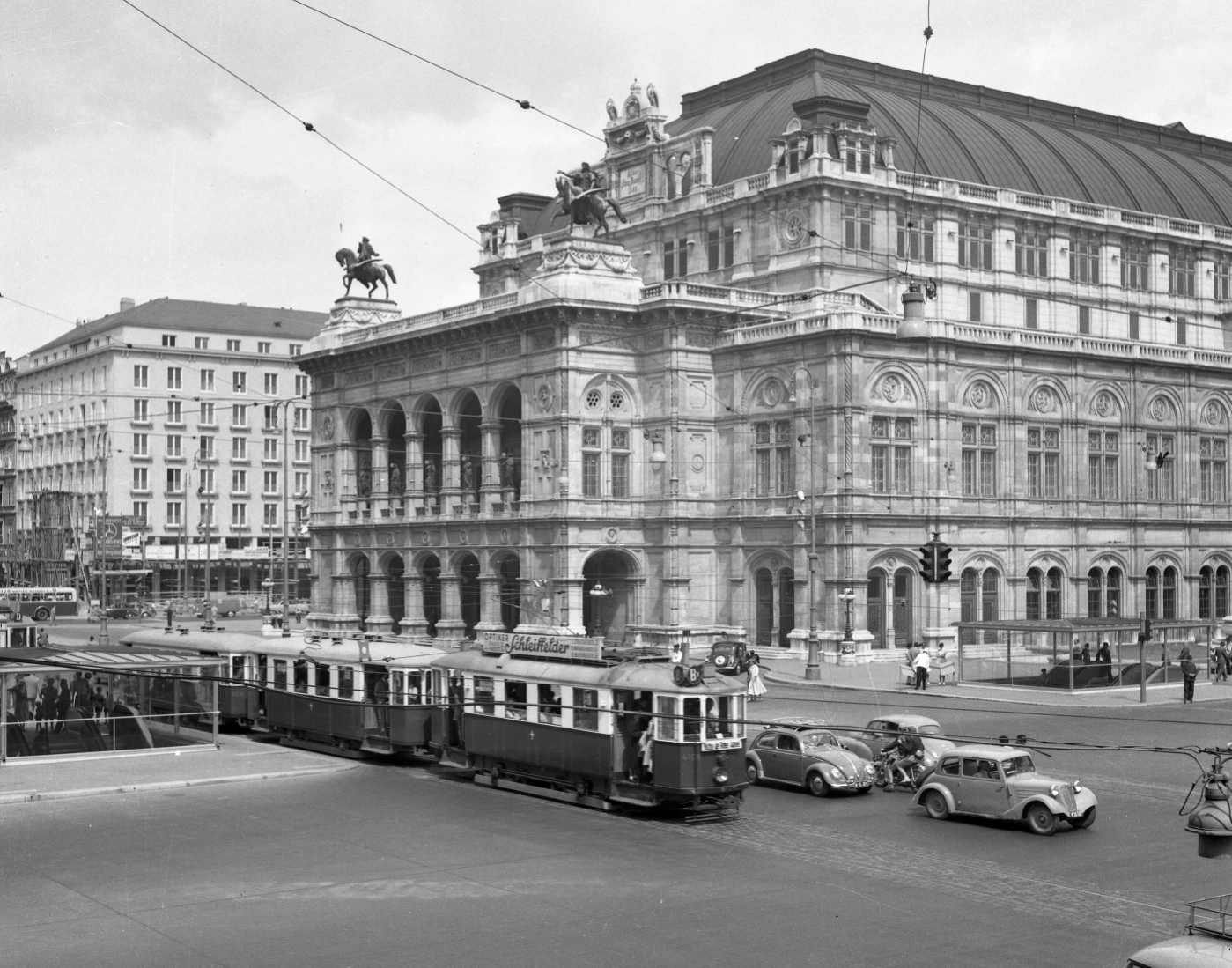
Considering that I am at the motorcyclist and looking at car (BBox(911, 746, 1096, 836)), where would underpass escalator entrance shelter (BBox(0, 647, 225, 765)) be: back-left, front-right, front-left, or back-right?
back-right

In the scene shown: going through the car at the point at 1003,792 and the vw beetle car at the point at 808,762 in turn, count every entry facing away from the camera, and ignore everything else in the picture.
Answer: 0

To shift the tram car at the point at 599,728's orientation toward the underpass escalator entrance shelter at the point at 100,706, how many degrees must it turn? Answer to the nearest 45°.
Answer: approximately 180°

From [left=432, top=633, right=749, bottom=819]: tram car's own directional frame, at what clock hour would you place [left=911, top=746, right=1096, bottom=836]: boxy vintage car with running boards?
The boxy vintage car with running boards is roughly at 11 o'clock from the tram car.

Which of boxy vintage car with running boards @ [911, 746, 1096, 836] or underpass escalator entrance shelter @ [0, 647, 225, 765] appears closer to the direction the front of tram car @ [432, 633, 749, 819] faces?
the boxy vintage car with running boards

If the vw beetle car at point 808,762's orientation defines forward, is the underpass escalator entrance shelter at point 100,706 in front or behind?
behind

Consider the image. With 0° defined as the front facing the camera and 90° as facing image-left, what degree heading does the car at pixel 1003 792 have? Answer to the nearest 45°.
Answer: approximately 315°

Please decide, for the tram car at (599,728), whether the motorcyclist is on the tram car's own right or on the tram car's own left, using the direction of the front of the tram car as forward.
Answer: on the tram car's own left
